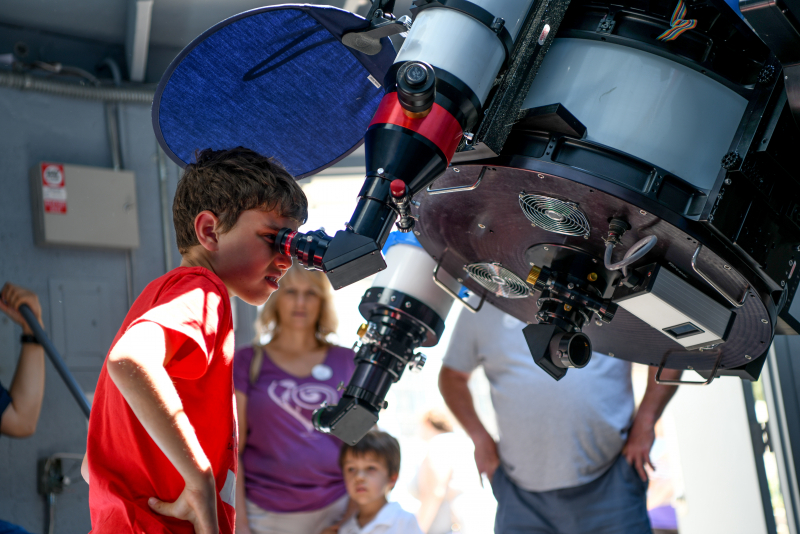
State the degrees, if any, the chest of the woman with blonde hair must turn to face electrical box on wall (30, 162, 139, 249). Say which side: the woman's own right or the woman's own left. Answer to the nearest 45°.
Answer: approximately 135° to the woman's own right

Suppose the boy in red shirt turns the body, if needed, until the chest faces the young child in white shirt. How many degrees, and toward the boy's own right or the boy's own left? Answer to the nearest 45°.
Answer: approximately 45° to the boy's own left

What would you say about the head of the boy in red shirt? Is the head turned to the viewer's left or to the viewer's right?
to the viewer's right

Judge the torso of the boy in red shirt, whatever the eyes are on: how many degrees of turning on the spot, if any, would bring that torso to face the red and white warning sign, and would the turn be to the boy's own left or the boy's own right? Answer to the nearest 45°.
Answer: approximately 90° to the boy's own left

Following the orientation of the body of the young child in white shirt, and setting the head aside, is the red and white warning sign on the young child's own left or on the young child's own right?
on the young child's own right

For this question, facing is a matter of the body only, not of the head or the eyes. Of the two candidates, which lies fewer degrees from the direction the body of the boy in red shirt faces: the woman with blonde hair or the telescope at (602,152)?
the telescope

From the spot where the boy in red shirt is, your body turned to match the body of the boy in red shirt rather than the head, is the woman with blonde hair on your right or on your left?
on your left

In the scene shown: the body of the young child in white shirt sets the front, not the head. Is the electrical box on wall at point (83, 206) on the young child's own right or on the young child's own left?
on the young child's own right

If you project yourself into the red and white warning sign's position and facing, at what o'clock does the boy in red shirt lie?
The boy in red shirt is roughly at 12 o'clock from the red and white warning sign.

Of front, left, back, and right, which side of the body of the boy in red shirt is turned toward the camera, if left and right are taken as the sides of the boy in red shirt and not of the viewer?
right

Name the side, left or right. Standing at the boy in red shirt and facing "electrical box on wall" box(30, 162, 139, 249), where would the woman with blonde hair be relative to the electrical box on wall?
right

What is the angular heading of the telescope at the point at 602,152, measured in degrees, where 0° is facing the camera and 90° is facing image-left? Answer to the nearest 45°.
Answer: approximately 225°
